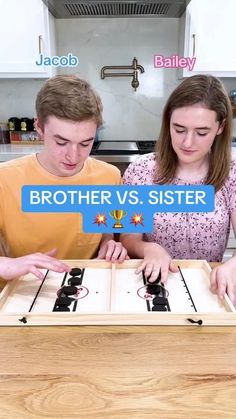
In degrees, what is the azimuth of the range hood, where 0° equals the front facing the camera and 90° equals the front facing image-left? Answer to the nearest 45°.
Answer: approximately 0°

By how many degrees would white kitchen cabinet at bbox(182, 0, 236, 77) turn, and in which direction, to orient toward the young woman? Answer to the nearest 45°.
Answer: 0° — it already faces them

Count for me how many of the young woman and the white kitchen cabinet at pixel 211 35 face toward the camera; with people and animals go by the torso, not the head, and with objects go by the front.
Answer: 2

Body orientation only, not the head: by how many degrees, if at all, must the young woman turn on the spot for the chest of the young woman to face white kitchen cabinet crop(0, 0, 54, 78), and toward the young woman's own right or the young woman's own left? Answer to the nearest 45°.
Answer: approximately 135° to the young woman's own right

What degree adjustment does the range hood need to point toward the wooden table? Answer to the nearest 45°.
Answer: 0° — it already faces it

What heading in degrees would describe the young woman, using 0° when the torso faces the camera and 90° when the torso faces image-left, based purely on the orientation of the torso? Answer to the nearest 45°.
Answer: approximately 0°

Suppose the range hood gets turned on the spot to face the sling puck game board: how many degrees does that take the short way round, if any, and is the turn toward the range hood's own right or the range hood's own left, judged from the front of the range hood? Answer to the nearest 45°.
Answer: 0° — it already faces it
